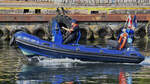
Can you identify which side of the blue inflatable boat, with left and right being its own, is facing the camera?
left

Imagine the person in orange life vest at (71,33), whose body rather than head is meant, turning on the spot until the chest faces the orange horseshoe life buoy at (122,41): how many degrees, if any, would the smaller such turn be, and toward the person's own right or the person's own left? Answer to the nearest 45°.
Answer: approximately 180°

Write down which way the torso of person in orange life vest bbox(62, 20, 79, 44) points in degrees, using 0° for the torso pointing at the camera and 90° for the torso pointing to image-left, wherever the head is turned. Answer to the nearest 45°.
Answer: approximately 90°
